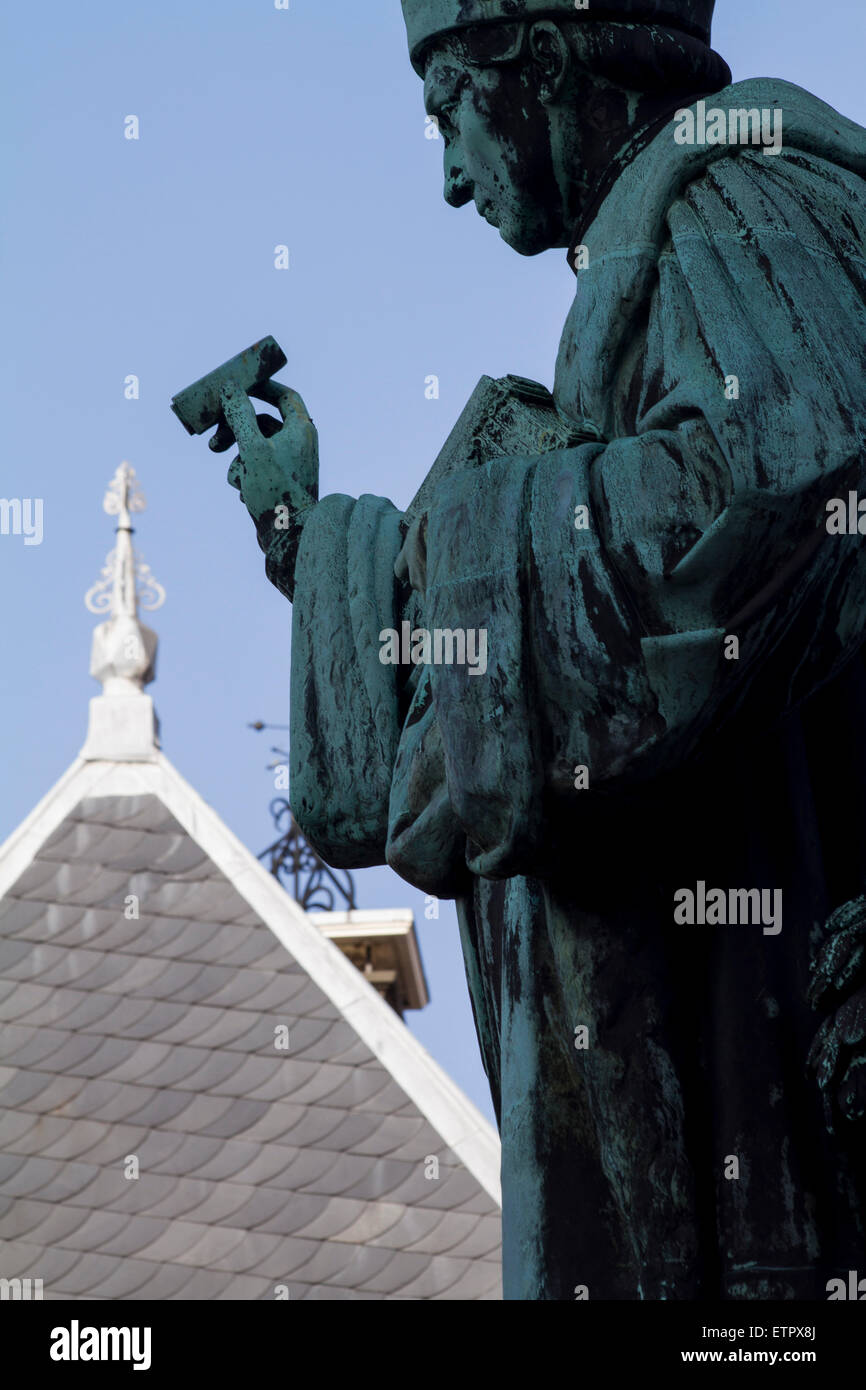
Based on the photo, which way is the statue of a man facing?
to the viewer's left
